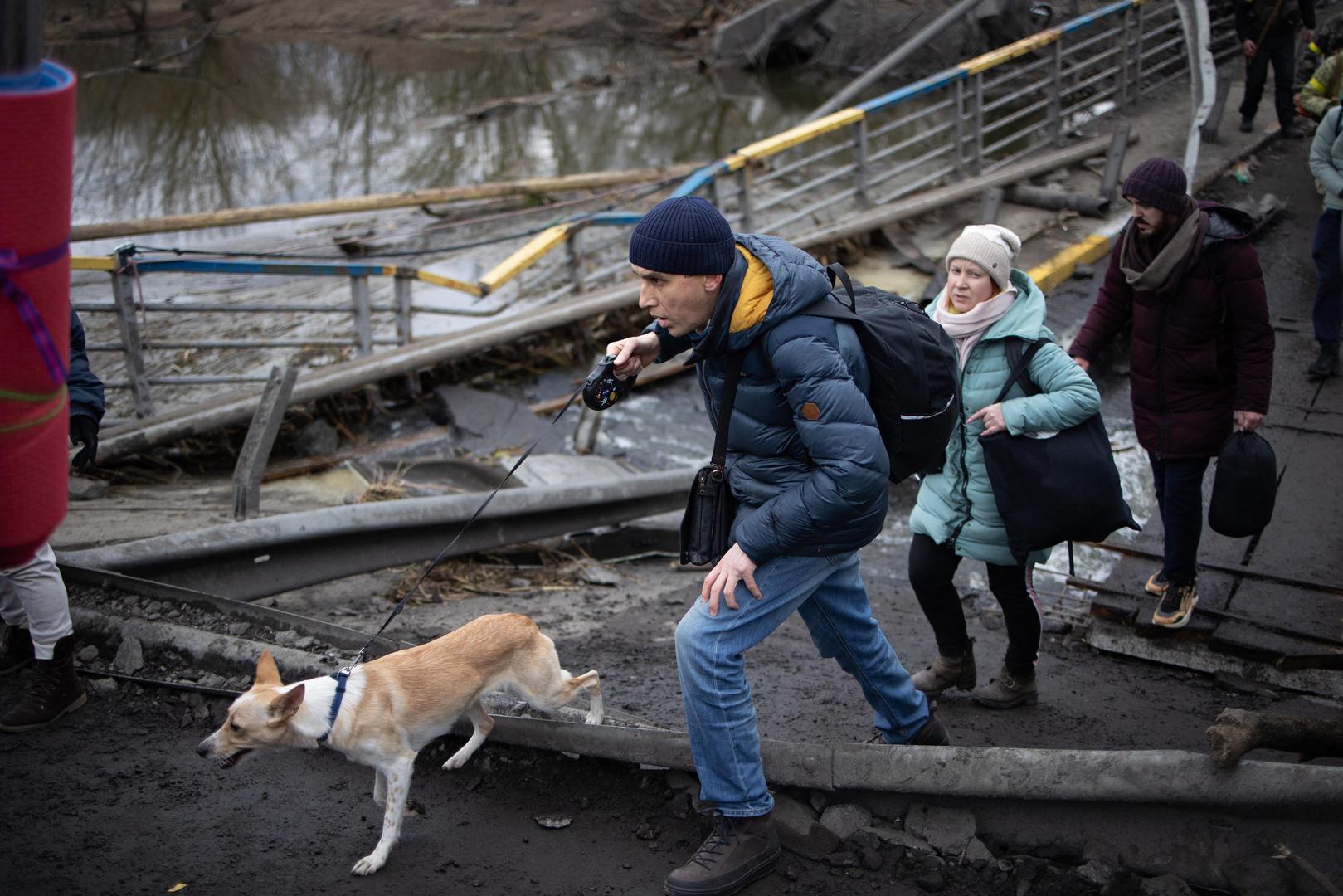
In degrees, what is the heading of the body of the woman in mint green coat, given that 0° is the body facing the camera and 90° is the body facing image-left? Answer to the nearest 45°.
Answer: approximately 45°

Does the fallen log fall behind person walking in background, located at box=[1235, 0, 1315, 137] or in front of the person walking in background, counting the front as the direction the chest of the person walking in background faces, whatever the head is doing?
in front

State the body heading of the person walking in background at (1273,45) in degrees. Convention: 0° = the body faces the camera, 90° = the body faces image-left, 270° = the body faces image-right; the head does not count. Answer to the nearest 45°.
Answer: approximately 0°

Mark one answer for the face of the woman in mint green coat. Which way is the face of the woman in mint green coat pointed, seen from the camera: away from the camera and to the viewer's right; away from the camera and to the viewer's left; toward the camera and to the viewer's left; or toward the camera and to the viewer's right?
toward the camera and to the viewer's left

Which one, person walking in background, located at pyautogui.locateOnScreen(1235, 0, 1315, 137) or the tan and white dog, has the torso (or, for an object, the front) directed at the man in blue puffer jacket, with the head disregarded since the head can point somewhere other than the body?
the person walking in background

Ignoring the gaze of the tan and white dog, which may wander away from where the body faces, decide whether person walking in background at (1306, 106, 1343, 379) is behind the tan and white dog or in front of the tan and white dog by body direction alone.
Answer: behind

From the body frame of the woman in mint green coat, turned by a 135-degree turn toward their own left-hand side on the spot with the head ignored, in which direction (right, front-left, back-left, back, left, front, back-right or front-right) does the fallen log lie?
front-right

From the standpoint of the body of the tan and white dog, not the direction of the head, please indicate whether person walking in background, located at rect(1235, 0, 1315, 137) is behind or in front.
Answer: behind
